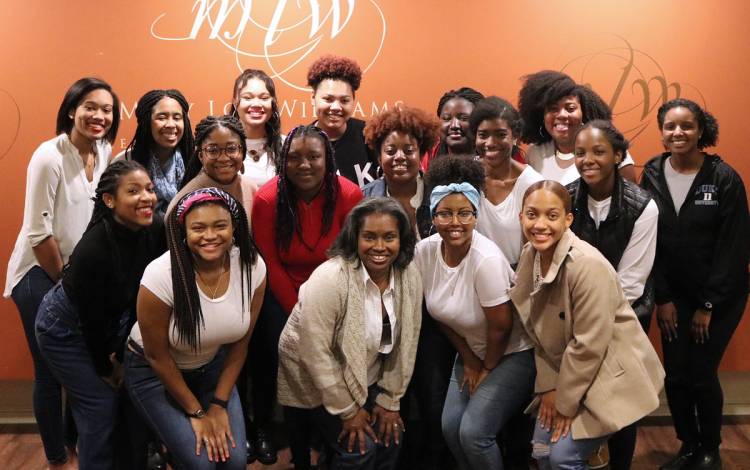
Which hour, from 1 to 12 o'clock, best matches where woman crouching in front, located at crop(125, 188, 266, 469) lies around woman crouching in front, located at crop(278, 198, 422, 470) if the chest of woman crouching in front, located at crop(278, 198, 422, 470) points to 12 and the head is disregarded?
woman crouching in front, located at crop(125, 188, 266, 469) is roughly at 4 o'clock from woman crouching in front, located at crop(278, 198, 422, 470).

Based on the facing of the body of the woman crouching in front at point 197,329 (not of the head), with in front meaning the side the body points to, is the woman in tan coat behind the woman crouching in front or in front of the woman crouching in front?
in front

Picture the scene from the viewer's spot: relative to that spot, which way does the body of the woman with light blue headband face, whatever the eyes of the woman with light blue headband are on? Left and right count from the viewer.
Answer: facing the viewer and to the left of the viewer

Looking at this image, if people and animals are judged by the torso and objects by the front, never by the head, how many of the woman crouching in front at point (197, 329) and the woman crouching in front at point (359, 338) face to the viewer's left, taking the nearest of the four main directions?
0

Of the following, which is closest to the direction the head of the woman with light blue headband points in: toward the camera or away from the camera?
toward the camera

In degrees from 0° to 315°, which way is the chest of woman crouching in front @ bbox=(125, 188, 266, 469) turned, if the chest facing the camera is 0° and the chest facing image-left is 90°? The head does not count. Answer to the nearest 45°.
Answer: approximately 315°

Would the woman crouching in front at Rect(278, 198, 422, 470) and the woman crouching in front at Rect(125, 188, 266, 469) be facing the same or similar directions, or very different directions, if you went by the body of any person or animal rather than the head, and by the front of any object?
same or similar directions

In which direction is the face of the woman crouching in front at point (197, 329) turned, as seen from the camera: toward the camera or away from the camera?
toward the camera

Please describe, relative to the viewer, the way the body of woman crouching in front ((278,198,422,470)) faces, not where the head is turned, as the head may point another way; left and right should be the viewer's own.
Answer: facing the viewer and to the right of the viewer

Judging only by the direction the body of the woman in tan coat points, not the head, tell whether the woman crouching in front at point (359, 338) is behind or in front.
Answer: in front

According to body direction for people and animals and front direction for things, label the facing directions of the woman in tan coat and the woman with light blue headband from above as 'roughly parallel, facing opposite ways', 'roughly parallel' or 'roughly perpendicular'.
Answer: roughly parallel
